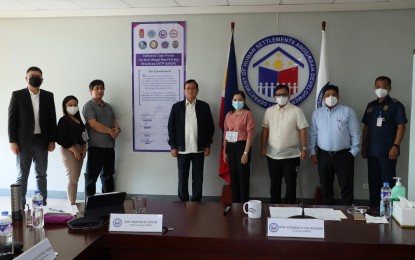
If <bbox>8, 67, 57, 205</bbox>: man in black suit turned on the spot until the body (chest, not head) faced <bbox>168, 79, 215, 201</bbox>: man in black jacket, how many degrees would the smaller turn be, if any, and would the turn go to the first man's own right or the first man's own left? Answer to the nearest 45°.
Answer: approximately 90° to the first man's own left

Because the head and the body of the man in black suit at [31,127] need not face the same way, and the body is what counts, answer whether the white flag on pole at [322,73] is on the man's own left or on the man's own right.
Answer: on the man's own left

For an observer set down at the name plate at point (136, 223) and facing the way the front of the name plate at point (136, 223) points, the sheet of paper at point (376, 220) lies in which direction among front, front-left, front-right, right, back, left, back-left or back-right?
left

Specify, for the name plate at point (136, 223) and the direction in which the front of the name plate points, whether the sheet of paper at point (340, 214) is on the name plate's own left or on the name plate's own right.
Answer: on the name plate's own left

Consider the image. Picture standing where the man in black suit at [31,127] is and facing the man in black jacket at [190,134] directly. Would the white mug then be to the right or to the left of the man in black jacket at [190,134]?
right

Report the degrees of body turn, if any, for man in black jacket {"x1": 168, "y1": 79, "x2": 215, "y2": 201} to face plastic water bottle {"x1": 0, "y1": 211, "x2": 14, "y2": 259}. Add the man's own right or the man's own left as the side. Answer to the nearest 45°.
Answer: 0° — they already face it

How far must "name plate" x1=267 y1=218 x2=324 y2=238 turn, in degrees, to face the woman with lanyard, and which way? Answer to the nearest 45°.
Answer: approximately 180°

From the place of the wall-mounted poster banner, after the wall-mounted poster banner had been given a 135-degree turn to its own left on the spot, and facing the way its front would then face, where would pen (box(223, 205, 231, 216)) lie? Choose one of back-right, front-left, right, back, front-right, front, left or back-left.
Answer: back-right
